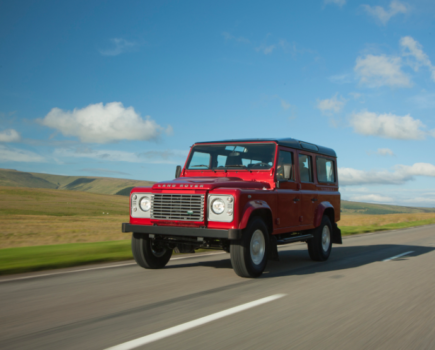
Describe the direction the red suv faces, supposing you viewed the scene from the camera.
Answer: facing the viewer and to the left of the viewer
